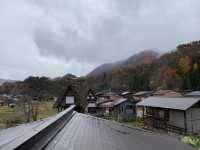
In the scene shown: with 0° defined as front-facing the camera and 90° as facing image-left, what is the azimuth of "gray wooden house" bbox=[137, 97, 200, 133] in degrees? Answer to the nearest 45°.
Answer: approximately 45°

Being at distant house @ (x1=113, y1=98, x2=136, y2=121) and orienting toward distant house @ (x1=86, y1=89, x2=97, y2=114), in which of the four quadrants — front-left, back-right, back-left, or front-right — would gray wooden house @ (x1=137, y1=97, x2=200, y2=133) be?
back-left

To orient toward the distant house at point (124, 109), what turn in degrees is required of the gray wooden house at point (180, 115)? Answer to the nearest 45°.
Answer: approximately 90° to its right

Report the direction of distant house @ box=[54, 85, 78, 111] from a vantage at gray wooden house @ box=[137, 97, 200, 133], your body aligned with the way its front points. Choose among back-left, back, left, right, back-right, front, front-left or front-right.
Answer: front-right

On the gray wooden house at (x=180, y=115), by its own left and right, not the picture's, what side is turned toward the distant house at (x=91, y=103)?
right
